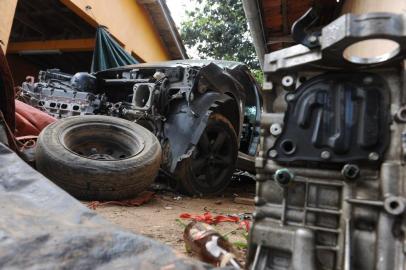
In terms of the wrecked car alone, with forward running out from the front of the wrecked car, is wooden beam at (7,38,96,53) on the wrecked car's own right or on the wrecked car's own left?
on the wrecked car's own right

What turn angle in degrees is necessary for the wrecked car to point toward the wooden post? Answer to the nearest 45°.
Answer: approximately 90° to its right
